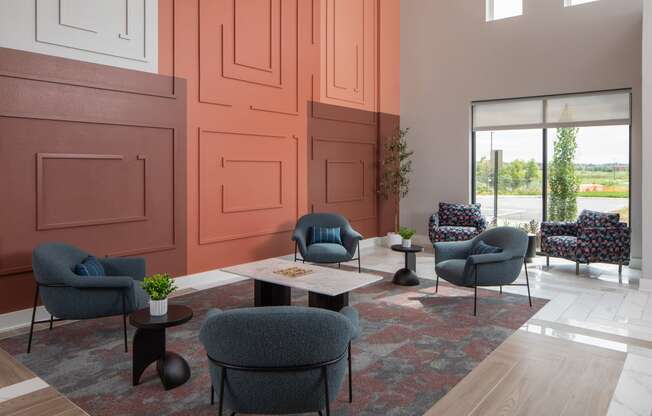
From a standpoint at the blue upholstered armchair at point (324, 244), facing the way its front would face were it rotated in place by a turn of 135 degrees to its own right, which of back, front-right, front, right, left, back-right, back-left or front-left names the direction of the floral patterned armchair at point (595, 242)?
back-right

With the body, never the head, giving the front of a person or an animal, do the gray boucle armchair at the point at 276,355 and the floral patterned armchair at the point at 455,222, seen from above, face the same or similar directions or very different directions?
very different directions

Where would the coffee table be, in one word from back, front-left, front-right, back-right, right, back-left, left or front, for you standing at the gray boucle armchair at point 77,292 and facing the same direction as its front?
front

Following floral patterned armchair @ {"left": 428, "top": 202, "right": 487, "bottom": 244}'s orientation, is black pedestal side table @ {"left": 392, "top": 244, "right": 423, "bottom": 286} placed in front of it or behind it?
in front

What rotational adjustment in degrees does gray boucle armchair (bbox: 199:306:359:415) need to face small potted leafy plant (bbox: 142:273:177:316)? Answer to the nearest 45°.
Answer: approximately 45° to its left

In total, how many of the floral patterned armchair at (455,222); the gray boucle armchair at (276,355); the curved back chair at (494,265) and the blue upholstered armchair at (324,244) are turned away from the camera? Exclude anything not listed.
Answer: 1

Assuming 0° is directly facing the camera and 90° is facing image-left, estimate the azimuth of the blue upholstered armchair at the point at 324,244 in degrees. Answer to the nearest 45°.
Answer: approximately 0°

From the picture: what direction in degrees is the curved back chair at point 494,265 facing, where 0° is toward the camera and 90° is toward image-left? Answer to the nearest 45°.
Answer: approximately 45°

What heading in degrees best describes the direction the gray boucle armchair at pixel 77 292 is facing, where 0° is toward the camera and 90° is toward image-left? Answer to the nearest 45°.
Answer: approximately 270°

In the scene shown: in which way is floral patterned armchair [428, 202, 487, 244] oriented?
toward the camera

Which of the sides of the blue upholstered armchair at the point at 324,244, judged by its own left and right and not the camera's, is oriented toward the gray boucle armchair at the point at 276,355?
front

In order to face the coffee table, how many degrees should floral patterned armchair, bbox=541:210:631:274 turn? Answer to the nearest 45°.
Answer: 0° — it already faces it

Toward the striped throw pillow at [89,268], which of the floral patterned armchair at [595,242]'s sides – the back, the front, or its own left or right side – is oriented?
front

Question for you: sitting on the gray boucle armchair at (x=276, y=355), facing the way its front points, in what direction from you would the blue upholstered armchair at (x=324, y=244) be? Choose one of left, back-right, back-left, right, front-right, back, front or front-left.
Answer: front

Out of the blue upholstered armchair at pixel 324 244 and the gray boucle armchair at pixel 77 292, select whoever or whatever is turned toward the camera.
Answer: the blue upholstered armchair

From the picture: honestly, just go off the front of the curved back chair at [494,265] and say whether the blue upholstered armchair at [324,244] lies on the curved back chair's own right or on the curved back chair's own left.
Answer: on the curved back chair's own right

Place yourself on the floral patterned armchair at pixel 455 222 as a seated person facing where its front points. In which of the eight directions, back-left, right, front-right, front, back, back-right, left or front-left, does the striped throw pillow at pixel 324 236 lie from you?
front-right
